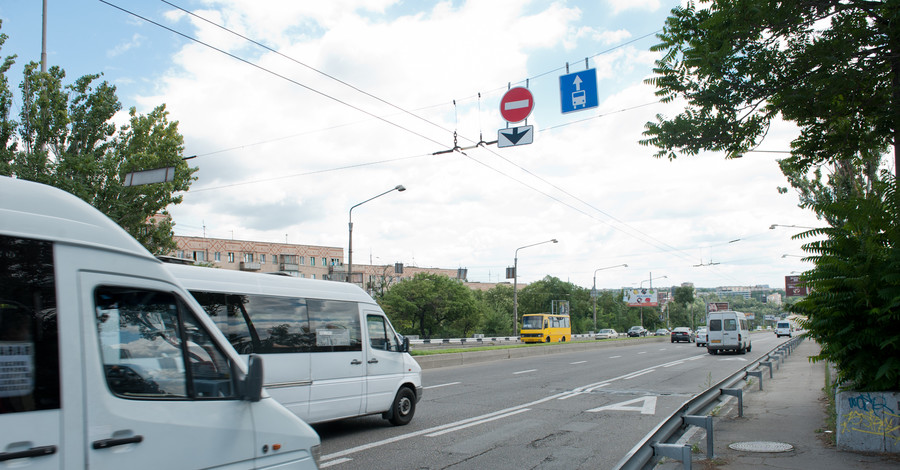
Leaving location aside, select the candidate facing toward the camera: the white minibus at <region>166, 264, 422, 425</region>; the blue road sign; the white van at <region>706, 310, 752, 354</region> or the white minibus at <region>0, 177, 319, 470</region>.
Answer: the blue road sign

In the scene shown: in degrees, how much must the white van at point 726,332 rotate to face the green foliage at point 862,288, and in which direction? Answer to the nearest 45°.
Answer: approximately 180°

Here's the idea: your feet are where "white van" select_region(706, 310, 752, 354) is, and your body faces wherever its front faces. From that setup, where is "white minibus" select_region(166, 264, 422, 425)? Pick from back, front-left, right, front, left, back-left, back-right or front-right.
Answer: back

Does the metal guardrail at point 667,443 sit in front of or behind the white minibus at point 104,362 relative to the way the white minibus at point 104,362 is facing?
in front

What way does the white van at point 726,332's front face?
away from the camera

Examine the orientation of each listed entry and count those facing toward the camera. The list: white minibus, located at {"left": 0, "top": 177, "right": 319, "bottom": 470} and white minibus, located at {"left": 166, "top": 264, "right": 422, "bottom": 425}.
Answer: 0

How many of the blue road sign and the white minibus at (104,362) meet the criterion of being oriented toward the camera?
1

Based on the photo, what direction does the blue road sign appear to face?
toward the camera

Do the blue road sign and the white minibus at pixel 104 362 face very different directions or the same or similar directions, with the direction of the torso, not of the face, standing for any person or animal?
very different directions

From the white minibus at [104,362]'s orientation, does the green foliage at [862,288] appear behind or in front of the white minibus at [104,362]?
in front

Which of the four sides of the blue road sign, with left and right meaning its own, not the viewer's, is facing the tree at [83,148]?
right

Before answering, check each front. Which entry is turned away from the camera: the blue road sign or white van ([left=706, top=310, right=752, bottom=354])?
the white van

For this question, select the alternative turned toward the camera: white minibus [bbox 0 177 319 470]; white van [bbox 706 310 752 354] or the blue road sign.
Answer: the blue road sign
